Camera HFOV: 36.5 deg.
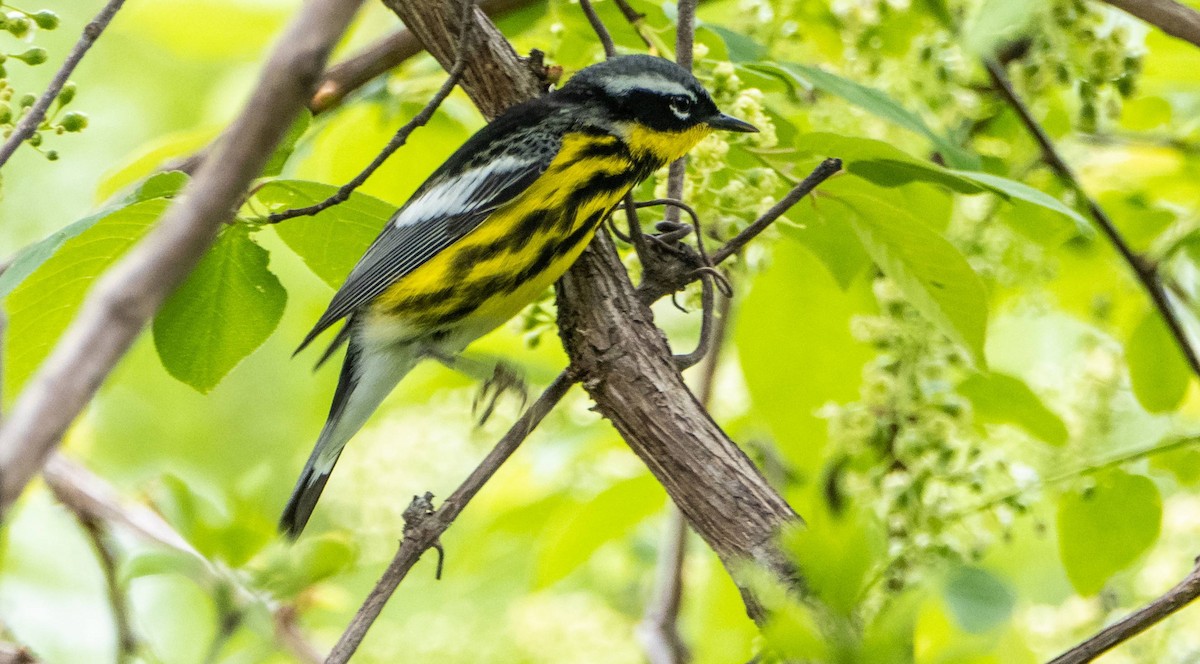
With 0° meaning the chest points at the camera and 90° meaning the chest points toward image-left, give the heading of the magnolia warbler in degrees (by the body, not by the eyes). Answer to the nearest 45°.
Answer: approximately 270°

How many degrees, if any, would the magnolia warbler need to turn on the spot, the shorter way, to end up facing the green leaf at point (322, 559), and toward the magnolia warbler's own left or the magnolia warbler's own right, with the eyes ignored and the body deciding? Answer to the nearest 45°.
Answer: approximately 90° to the magnolia warbler's own right

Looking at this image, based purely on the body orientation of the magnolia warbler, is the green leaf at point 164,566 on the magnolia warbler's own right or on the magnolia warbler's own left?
on the magnolia warbler's own right

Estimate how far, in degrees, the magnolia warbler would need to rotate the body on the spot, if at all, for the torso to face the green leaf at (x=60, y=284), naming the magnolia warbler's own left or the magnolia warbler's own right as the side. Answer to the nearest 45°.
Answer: approximately 135° to the magnolia warbler's own right

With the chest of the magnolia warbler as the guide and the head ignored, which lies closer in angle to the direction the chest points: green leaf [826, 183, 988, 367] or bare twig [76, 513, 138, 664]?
the green leaf

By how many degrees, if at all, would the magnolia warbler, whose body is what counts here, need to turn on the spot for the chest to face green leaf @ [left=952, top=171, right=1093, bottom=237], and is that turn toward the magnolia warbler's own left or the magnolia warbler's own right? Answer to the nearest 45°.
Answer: approximately 45° to the magnolia warbler's own right
